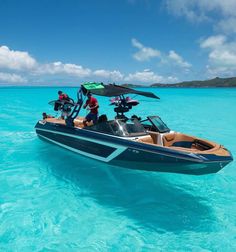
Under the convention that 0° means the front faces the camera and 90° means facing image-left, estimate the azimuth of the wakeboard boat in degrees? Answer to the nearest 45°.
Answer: approximately 315°
